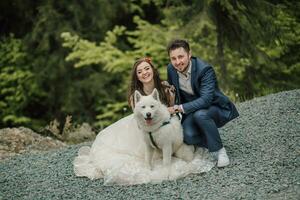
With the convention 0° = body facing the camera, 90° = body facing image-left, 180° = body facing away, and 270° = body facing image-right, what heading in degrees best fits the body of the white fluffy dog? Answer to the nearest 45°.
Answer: approximately 45°

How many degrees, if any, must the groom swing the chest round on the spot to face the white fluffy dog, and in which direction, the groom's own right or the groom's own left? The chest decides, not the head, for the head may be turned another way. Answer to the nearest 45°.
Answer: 0° — they already face it

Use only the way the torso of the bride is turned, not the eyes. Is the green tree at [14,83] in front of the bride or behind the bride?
behind

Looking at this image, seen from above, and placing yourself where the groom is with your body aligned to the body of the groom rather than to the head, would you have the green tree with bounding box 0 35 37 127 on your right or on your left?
on your right

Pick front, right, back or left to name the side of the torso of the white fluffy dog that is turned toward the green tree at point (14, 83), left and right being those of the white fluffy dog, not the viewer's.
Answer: right

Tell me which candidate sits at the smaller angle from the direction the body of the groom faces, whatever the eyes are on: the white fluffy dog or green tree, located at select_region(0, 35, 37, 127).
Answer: the white fluffy dog

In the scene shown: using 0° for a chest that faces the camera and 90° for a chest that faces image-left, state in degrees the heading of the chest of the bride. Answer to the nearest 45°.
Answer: approximately 0°

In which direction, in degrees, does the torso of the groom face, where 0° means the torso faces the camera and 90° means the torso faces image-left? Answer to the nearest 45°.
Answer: approximately 45°
